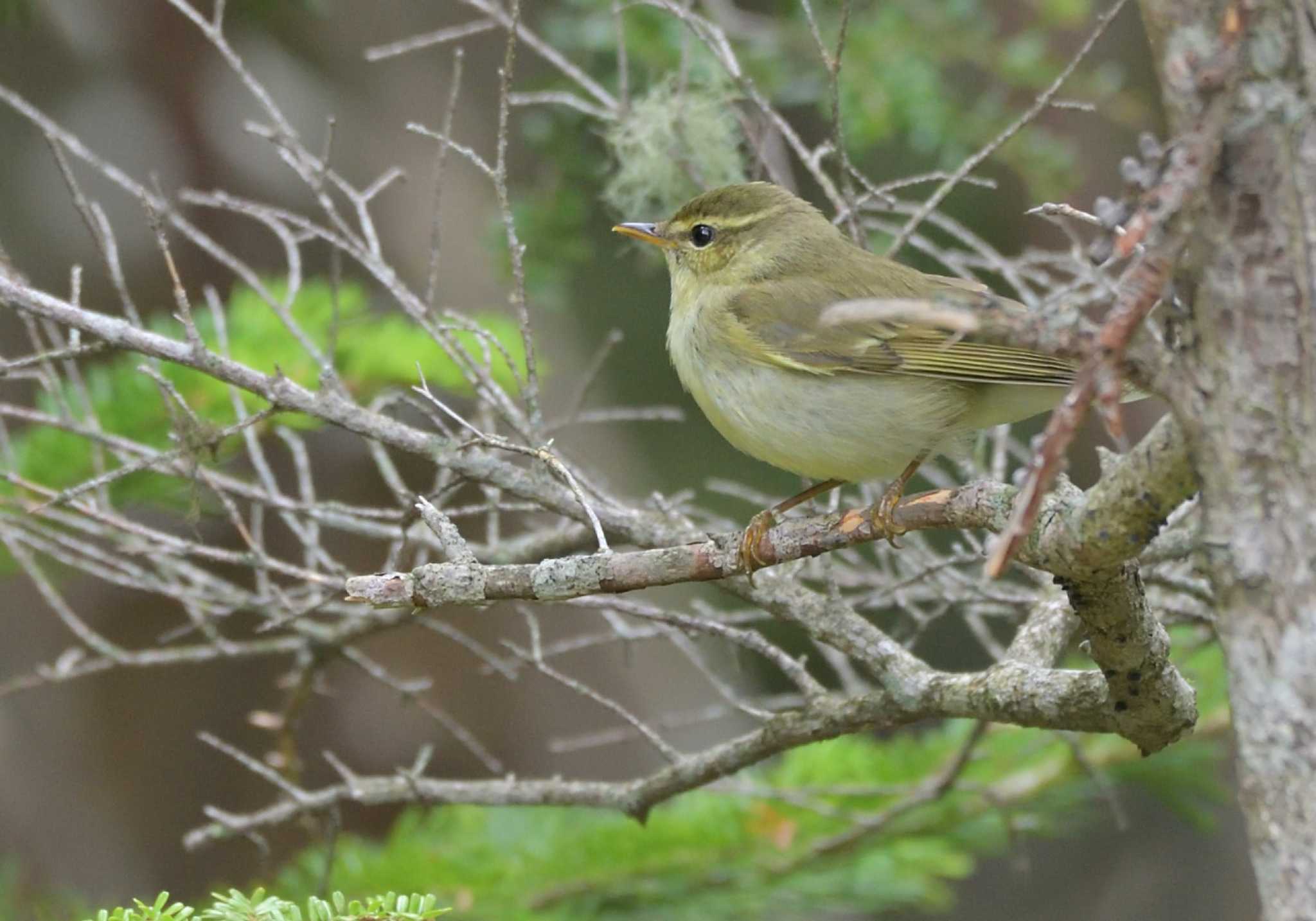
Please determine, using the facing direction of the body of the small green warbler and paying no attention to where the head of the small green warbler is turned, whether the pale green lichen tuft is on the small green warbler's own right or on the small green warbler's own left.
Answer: on the small green warbler's own right

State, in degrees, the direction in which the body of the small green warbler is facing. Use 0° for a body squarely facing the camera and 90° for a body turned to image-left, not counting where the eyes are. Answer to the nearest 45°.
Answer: approximately 90°

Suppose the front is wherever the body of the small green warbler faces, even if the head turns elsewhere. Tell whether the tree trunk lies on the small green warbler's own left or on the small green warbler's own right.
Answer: on the small green warbler's own left
